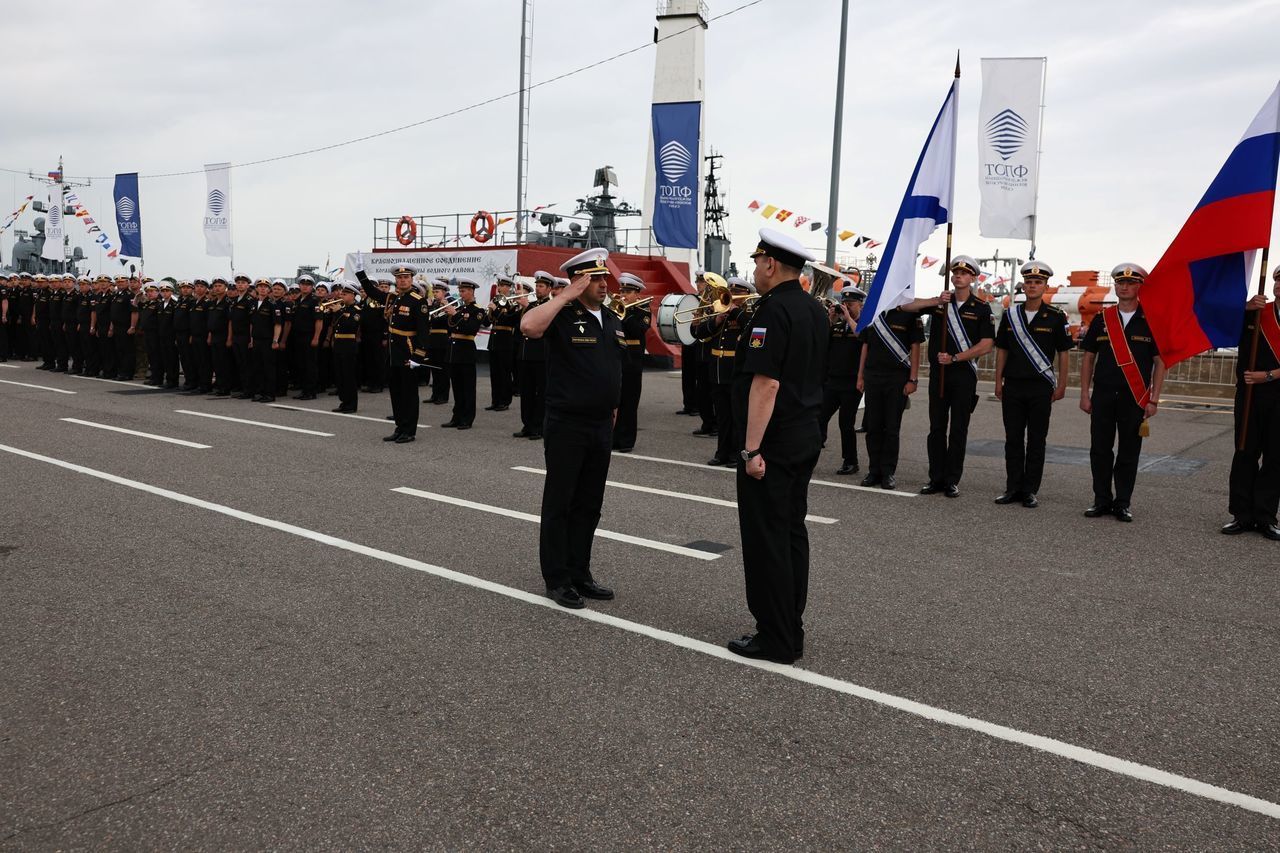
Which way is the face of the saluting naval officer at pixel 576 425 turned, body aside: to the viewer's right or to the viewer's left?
to the viewer's right

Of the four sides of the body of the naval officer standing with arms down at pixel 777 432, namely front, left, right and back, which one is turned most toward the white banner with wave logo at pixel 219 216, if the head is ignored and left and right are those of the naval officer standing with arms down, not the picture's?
front

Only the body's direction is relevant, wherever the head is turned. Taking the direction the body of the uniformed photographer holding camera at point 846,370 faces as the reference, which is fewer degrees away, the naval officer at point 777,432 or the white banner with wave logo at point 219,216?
the naval officer

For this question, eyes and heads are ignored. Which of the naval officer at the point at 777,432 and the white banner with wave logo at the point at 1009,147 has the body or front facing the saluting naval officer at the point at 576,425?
the naval officer at the point at 777,432

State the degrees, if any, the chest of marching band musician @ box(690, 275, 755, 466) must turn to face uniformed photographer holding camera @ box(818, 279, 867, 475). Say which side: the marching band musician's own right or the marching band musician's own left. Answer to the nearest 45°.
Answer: approximately 135° to the marching band musician's own left

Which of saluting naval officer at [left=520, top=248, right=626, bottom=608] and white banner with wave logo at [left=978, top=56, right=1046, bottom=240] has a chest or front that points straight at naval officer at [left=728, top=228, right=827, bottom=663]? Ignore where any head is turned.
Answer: saluting naval officer at [left=520, top=248, right=626, bottom=608]

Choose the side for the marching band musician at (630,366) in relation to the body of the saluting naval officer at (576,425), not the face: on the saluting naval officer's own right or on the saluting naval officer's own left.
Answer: on the saluting naval officer's own left

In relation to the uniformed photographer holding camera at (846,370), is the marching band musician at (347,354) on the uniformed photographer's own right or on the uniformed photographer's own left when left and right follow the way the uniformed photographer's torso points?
on the uniformed photographer's own right

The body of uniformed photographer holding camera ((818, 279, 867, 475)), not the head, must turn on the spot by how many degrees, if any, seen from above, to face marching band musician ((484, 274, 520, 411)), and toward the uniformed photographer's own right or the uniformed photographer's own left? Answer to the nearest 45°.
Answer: approximately 90° to the uniformed photographer's own right

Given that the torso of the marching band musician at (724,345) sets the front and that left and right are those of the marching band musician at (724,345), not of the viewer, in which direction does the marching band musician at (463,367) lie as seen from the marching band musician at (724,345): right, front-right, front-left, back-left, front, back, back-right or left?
right
